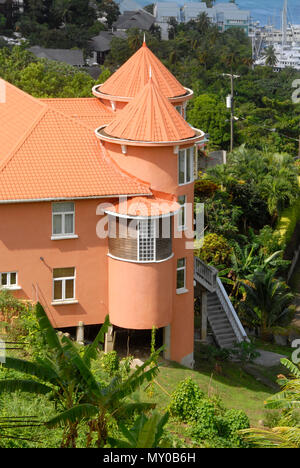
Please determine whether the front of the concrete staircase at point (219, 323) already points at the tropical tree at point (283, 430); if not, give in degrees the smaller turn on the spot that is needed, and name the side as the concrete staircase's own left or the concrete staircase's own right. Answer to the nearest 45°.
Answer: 0° — it already faces it

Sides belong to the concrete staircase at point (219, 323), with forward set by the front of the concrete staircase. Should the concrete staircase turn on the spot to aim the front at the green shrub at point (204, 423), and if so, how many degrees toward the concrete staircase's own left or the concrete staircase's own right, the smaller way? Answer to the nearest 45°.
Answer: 0° — it already faces it

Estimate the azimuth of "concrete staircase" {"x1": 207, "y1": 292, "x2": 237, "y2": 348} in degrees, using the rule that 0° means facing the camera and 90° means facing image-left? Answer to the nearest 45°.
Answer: approximately 0°
